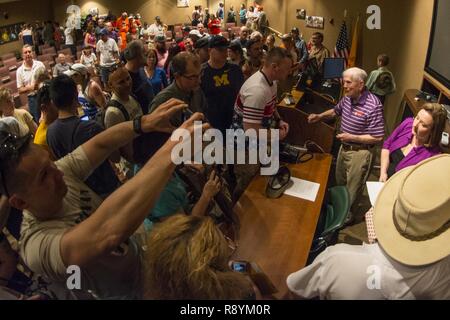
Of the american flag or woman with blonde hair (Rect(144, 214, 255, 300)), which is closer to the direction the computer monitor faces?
the woman with blonde hair

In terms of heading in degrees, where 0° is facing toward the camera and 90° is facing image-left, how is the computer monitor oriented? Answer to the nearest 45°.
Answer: approximately 0°

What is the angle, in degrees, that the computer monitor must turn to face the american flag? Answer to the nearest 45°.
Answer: approximately 180°

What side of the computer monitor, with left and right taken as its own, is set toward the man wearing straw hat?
front

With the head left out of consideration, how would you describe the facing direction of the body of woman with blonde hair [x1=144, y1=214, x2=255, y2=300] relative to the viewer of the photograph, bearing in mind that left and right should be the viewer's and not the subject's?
facing away from the viewer and to the right of the viewer

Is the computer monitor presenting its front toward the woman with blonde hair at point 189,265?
yes

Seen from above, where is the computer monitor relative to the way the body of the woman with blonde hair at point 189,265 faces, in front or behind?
in front

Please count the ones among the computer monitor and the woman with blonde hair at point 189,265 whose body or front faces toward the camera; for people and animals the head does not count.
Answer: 1

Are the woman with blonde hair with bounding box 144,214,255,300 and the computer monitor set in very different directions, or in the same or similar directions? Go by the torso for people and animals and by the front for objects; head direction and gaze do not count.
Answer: very different directions

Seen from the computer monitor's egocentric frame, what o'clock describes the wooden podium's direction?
The wooden podium is roughly at 12 o'clock from the computer monitor.
